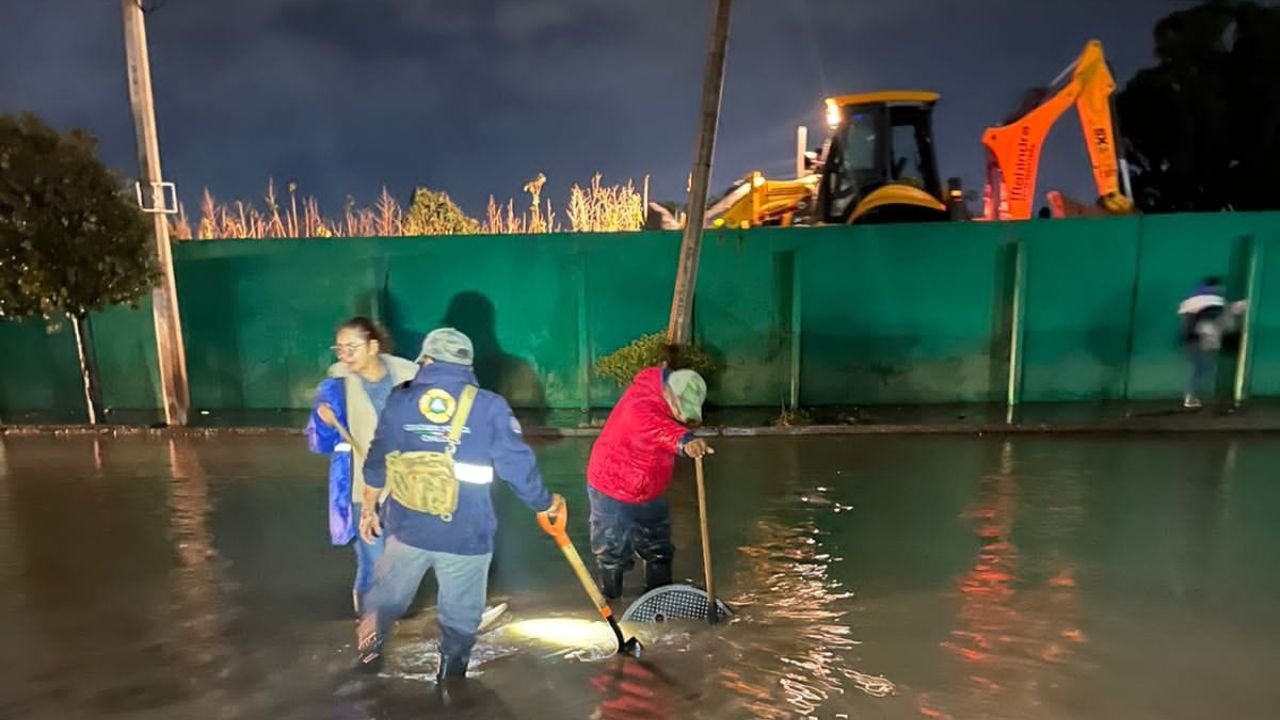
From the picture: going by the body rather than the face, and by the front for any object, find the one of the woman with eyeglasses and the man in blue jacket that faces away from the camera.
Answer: the man in blue jacket

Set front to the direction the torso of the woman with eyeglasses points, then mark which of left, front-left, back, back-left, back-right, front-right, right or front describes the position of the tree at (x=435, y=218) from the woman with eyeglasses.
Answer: back-right

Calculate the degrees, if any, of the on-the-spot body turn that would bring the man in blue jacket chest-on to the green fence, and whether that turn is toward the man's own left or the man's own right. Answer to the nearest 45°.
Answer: approximately 45° to the man's own right

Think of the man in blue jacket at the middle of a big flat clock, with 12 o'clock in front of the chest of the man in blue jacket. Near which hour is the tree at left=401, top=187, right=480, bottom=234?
The tree is roughly at 12 o'clock from the man in blue jacket.

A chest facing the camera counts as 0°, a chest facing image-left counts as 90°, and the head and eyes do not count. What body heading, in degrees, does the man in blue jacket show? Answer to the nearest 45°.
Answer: approximately 180°

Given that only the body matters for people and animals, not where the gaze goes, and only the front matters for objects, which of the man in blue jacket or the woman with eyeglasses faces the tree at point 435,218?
the man in blue jacket

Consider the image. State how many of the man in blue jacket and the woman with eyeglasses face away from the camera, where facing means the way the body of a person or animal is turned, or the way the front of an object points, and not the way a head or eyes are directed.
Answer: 1

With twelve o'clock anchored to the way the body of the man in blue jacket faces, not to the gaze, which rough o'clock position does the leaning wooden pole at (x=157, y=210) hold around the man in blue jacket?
The leaning wooden pole is roughly at 11 o'clock from the man in blue jacket.

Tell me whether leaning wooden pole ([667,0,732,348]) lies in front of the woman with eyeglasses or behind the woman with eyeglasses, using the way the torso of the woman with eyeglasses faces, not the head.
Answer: behind

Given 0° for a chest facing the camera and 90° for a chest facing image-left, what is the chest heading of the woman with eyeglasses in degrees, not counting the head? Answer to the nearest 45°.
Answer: approximately 45°

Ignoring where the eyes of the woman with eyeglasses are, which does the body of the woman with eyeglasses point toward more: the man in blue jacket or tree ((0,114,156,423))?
the man in blue jacket

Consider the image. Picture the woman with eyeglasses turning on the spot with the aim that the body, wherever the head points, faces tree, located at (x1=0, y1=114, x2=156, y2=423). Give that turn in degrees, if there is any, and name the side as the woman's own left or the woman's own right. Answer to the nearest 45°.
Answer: approximately 90° to the woman's own right
